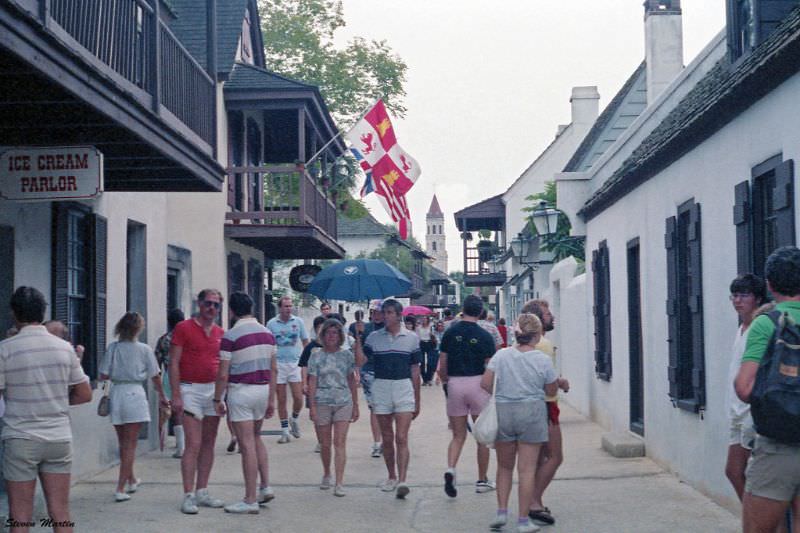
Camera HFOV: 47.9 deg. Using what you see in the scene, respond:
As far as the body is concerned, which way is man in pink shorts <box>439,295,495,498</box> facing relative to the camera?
away from the camera

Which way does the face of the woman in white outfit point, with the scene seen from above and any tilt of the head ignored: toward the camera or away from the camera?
away from the camera

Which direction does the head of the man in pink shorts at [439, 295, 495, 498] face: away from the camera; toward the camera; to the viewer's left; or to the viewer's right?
away from the camera

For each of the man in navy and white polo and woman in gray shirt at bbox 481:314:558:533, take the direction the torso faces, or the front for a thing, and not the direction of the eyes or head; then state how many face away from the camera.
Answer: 1

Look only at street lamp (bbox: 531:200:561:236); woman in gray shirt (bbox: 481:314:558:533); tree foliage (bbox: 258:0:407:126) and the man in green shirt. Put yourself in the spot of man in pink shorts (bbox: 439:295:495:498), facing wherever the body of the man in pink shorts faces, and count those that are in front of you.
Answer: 2

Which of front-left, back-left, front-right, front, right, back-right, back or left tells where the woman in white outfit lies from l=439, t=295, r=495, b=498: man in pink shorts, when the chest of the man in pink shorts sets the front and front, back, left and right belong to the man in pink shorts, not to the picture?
left

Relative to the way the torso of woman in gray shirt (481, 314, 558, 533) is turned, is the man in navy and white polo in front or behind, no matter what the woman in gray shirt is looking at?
in front

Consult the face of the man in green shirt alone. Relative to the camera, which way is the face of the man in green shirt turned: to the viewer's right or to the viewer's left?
to the viewer's left

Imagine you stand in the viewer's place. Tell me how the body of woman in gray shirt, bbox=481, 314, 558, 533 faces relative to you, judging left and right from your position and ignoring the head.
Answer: facing away from the viewer

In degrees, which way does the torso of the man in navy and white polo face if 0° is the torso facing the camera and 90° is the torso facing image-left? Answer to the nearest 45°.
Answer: approximately 0°

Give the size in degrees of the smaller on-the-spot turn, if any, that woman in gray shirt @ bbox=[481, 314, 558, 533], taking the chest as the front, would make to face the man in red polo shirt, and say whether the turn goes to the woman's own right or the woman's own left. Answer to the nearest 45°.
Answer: approximately 90° to the woman's own left
